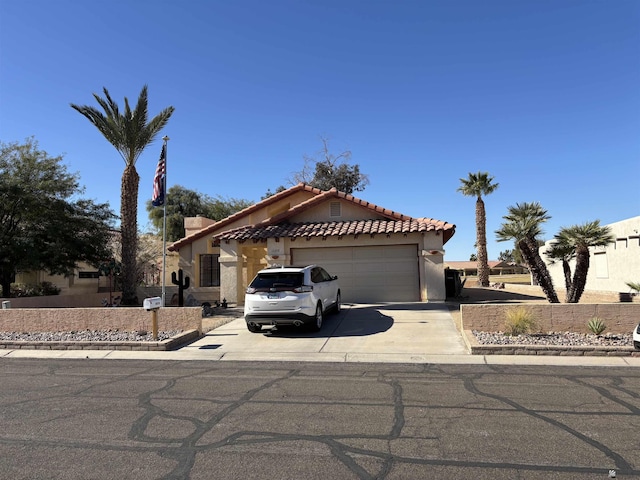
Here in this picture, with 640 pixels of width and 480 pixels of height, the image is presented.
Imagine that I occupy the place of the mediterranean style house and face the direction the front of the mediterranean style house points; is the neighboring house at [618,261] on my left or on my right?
on my left

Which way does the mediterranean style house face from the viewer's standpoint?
toward the camera

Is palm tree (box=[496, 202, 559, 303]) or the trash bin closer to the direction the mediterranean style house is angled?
the palm tree

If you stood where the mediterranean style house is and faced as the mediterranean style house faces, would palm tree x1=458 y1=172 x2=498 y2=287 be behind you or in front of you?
behind

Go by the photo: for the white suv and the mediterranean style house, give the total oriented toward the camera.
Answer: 1

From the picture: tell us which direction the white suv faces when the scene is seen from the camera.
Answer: facing away from the viewer and to the right of the viewer

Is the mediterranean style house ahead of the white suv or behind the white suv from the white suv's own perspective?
ahead

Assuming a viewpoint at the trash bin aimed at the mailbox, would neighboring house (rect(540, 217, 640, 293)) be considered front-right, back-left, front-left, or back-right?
back-left

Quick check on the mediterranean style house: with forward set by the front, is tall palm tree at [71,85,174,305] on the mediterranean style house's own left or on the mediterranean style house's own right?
on the mediterranean style house's own right

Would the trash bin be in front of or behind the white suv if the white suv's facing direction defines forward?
in front

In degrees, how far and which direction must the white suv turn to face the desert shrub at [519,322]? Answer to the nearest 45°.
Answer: approximately 45° to its right
